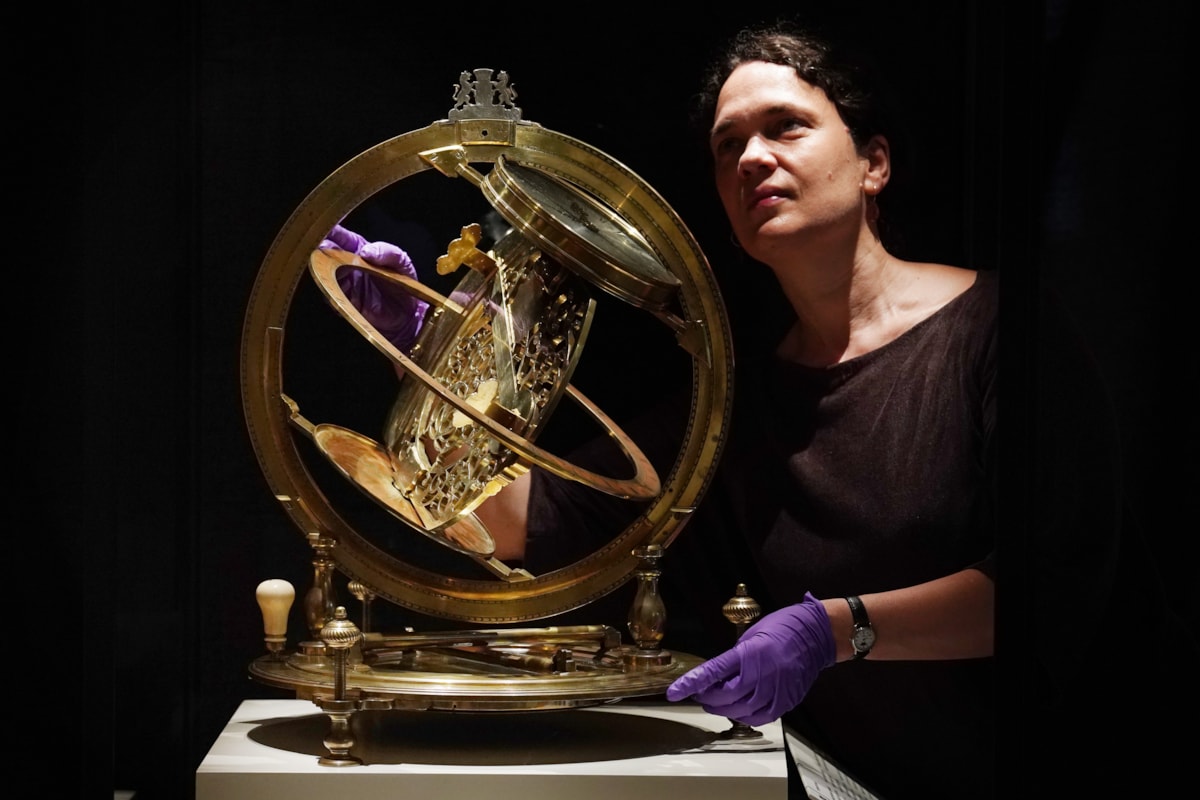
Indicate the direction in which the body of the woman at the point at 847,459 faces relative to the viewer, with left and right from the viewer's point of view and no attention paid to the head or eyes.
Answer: facing the viewer and to the left of the viewer

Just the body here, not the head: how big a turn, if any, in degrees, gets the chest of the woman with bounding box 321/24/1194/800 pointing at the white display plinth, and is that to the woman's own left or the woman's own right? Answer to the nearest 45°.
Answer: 0° — they already face it

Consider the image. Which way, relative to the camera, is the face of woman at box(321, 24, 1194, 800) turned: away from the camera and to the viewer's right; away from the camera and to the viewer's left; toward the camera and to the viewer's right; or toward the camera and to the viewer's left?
toward the camera and to the viewer's left

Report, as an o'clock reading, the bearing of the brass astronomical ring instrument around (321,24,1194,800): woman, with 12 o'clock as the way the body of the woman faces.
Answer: The brass astronomical ring instrument is roughly at 1 o'clock from the woman.
